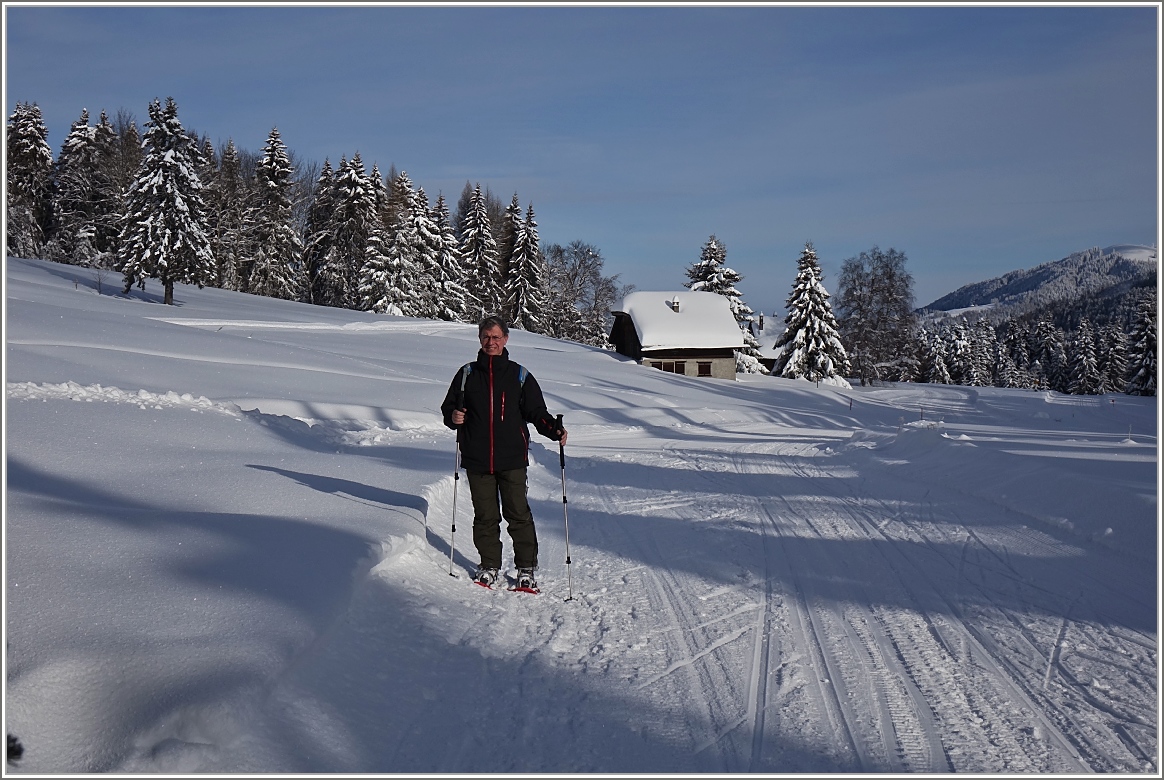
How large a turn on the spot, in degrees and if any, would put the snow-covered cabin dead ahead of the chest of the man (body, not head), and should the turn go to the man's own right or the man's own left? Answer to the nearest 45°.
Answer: approximately 180°

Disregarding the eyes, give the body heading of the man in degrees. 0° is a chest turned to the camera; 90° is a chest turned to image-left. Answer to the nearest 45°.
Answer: approximately 0°

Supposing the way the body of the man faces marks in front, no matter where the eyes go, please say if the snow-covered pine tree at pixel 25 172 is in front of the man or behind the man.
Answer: behind

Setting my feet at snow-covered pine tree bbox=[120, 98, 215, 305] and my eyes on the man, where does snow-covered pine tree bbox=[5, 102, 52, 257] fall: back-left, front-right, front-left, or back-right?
back-right

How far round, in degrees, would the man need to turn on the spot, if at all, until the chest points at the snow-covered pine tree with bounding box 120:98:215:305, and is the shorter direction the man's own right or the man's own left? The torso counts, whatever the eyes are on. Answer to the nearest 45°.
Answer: approximately 135° to the man's own right
